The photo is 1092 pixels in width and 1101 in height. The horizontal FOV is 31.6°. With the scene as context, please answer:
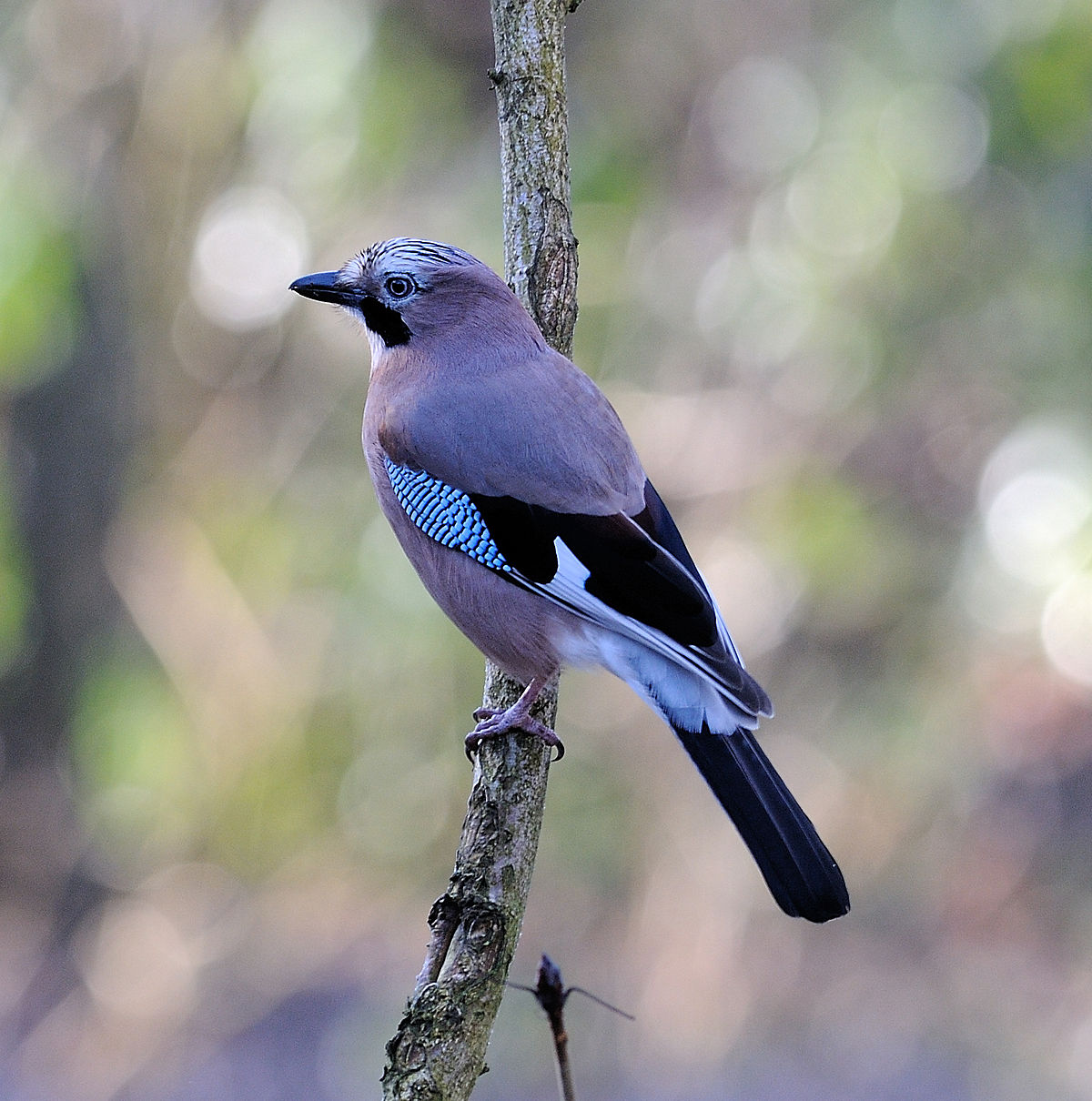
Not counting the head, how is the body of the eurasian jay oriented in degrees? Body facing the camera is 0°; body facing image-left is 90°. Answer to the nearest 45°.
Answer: approximately 90°
